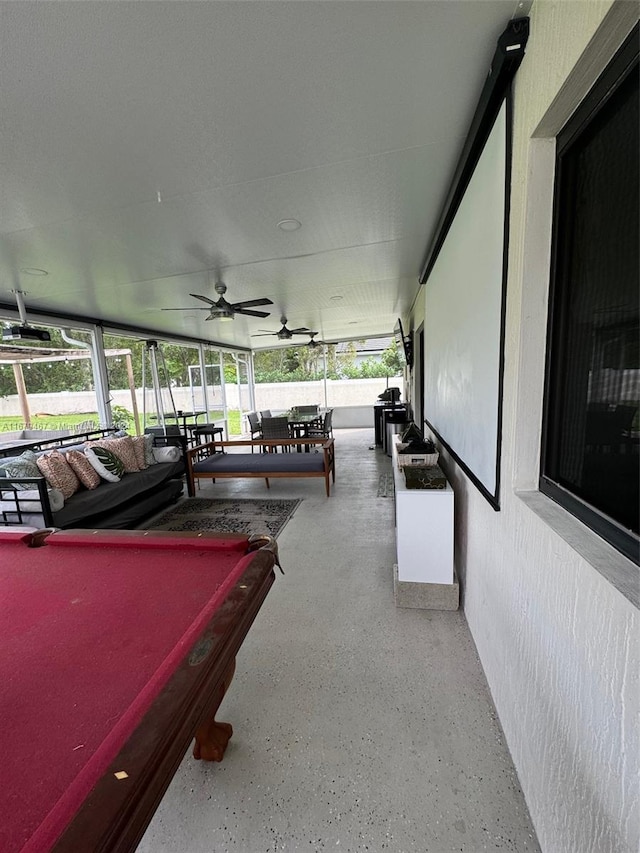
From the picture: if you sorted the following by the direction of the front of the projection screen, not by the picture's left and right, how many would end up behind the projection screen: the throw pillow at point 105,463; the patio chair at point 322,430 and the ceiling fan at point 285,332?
0

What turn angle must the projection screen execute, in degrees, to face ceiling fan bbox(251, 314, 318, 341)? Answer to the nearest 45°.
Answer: approximately 45° to its right

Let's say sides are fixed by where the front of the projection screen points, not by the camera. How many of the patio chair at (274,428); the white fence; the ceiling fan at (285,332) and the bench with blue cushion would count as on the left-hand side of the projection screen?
0

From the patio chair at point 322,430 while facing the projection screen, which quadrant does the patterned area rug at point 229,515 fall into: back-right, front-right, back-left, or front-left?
front-right

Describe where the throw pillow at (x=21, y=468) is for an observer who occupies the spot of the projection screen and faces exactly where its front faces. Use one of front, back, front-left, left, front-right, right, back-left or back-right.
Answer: front

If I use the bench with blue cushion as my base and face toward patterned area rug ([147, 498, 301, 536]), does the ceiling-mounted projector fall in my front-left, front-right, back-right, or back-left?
front-right

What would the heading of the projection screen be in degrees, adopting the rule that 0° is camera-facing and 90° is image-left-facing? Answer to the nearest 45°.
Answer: approximately 90°

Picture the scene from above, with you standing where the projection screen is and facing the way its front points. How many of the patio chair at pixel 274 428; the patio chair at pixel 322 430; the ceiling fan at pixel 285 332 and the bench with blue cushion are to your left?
0

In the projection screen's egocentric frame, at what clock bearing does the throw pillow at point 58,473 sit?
The throw pillow is roughly at 12 o'clock from the projection screen.

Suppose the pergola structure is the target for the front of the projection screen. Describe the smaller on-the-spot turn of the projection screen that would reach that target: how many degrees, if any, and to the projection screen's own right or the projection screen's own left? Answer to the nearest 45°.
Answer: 0° — it already faces it

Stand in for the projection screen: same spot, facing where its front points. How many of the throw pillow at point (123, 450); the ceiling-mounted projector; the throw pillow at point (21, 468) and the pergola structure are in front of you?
4

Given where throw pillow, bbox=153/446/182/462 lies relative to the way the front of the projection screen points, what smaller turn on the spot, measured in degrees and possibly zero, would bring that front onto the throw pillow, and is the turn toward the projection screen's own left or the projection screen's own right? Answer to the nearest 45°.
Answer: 0° — it already faces it

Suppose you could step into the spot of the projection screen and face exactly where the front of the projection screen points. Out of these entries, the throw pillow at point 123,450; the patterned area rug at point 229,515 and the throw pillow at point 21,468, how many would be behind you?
0

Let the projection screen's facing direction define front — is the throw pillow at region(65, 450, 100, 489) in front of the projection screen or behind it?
in front

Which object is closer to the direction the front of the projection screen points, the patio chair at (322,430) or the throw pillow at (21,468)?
the throw pillow

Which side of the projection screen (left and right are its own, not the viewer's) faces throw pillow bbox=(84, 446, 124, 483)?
front

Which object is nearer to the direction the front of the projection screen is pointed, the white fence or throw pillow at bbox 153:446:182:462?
the throw pillow
